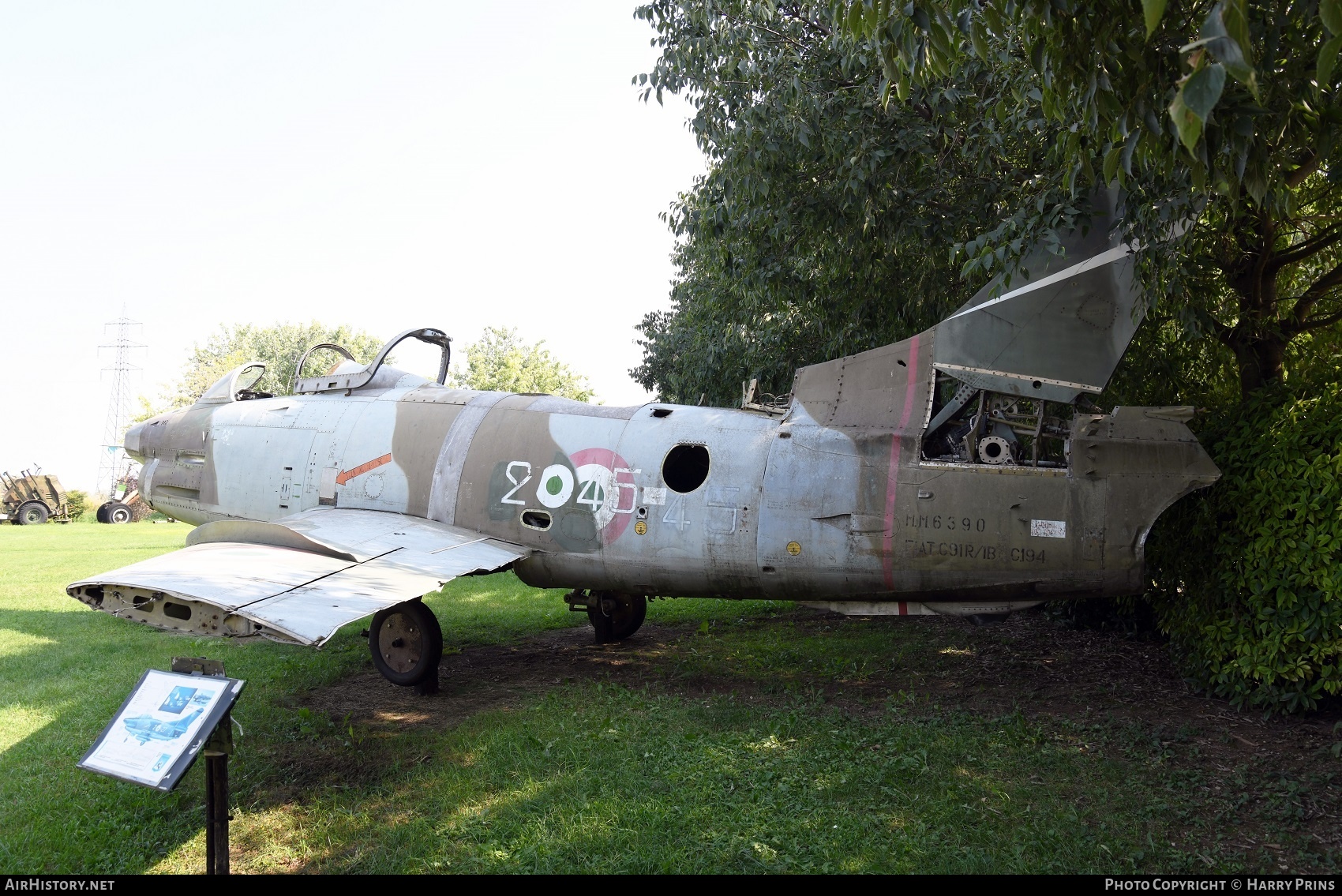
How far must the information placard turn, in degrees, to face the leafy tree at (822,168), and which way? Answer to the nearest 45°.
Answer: approximately 135° to its left

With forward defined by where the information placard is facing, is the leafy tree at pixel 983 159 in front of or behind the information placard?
behind

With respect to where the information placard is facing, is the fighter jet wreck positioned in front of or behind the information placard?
behind

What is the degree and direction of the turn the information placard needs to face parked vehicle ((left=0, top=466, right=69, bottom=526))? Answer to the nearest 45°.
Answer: approximately 135° to its right

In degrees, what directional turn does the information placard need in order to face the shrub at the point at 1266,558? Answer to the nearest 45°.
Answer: approximately 135° to its left

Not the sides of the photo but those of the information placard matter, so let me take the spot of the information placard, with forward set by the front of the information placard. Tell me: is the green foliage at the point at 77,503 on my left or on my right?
on my right

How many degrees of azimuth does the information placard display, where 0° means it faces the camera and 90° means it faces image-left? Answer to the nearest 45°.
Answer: approximately 45°
